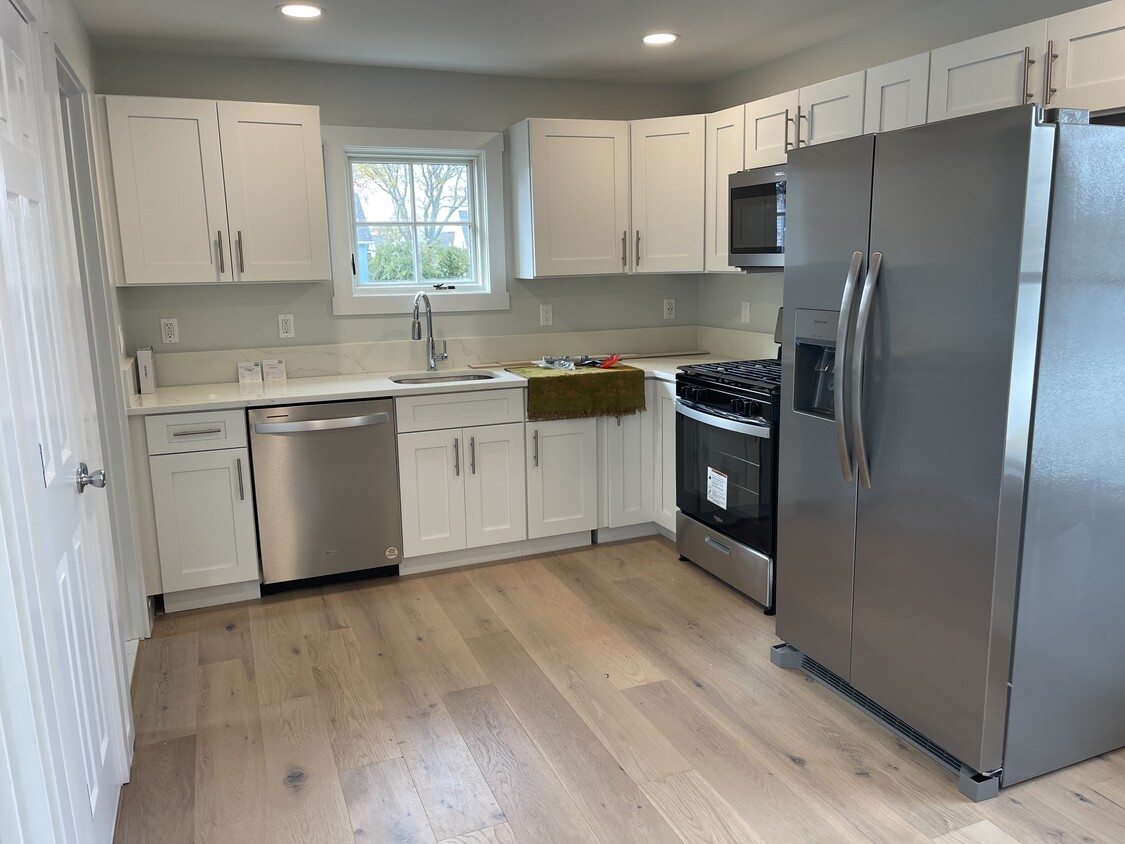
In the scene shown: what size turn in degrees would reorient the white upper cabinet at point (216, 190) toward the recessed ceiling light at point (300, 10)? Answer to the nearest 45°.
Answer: approximately 45° to its left

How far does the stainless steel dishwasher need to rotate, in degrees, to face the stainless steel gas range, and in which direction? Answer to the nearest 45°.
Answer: approximately 90° to its left

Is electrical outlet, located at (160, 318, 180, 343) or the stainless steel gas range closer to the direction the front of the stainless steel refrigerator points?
the electrical outlet

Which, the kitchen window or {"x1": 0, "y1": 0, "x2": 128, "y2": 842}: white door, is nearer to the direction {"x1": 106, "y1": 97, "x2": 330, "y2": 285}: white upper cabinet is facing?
the white door

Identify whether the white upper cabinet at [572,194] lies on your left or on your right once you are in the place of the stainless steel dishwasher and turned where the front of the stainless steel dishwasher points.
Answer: on your left

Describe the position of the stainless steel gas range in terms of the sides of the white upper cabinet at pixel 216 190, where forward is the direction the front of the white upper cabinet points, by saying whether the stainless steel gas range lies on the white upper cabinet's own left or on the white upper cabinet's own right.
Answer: on the white upper cabinet's own left

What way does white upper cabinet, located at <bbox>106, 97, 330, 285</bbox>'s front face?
toward the camera

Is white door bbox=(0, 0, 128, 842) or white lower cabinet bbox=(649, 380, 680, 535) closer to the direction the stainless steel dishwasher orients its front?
the white door

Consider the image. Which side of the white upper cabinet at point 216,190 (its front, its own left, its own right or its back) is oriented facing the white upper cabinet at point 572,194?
left

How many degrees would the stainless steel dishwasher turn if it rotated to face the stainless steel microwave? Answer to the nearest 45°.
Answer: approximately 90° to its left

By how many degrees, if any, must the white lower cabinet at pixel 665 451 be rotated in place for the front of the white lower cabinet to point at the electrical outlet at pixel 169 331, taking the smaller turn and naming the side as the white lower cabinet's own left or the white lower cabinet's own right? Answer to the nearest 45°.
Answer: approximately 45° to the white lower cabinet's own right

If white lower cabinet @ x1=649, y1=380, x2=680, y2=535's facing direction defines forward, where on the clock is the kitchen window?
The kitchen window is roughly at 2 o'clock from the white lower cabinet.

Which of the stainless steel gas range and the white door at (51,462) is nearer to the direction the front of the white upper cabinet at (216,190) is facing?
the white door

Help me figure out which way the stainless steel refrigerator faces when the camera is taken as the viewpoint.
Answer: facing the viewer and to the left of the viewer

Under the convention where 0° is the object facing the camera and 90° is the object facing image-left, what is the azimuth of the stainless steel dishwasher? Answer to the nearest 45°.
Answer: approximately 0°

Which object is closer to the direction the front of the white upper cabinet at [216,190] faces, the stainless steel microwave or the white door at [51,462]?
the white door

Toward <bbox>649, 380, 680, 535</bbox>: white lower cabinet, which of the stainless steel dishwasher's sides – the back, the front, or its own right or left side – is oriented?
left

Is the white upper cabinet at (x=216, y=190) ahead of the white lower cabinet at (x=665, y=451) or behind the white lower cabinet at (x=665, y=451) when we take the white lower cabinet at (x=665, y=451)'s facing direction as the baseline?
ahead
